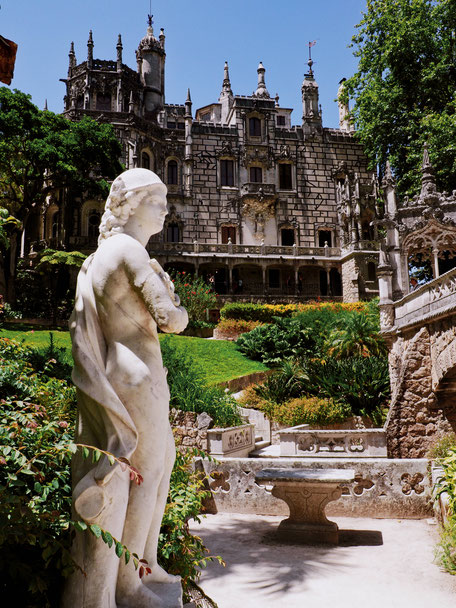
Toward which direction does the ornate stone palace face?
toward the camera

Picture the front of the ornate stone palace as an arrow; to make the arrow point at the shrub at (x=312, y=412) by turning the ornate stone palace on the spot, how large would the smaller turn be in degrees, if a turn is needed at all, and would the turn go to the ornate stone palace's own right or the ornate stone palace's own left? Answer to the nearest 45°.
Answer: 0° — it already faces it

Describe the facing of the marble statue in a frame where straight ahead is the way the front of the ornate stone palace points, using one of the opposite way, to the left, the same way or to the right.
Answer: to the left

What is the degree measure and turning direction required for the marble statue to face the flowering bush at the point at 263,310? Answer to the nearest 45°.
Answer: approximately 90° to its left

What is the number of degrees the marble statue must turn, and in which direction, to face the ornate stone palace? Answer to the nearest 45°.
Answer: approximately 90° to its left

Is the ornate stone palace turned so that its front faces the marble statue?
yes

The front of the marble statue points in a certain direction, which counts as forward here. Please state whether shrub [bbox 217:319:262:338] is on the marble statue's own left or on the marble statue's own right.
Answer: on the marble statue's own left

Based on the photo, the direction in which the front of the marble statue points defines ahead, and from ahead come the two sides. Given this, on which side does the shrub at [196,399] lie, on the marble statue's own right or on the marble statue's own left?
on the marble statue's own left

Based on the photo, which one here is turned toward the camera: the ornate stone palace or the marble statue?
the ornate stone palace

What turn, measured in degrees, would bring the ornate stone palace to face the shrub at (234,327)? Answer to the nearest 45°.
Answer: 0° — it already faces it

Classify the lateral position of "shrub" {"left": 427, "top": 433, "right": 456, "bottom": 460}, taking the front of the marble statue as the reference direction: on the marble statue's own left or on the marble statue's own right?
on the marble statue's own left

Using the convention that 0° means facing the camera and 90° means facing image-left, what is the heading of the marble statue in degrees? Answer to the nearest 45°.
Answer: approximately 270°

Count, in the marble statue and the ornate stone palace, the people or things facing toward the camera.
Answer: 1
